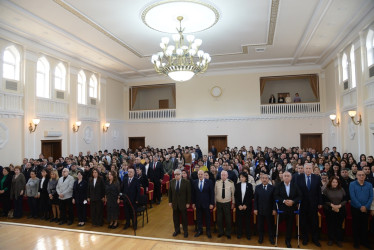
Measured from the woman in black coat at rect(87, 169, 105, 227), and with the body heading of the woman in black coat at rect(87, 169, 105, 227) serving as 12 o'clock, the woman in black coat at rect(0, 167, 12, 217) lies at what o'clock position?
the woman in black coat at rect(0, 167, 12, 217) is roughly at 4 o'clock from the woman in black coat at rect(87, 169, 105, 227).

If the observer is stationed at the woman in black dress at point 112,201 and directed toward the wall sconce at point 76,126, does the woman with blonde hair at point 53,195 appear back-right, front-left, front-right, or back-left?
front-left

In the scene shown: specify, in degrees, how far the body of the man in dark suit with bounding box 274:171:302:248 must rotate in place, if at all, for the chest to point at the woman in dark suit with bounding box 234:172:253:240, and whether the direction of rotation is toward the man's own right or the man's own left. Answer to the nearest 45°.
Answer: approximately 90° to the man's own right

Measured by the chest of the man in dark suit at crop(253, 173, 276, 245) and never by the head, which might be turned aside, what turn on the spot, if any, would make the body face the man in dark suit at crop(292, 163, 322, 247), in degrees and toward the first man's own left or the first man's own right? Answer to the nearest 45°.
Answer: approximately 90° to the first man's own left

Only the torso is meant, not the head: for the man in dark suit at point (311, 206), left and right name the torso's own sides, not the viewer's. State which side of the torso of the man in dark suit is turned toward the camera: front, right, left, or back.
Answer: front

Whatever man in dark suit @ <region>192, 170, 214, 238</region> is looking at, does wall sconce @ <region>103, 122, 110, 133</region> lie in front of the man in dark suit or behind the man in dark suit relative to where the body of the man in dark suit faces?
behind

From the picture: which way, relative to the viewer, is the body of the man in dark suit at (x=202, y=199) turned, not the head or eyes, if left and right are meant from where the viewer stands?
facing the viewer

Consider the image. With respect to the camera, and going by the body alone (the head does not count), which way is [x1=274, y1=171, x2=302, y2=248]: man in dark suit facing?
toward the camera

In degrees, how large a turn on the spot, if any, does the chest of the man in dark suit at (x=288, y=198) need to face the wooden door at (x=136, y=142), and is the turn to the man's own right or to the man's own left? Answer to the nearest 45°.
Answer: approximately 135° to the man's own right

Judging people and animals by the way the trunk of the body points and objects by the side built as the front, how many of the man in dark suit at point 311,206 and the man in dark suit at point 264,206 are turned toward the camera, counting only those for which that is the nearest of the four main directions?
2

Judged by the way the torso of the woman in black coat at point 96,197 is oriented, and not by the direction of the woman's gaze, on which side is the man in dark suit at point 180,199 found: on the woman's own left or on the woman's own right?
on the woman's own left
